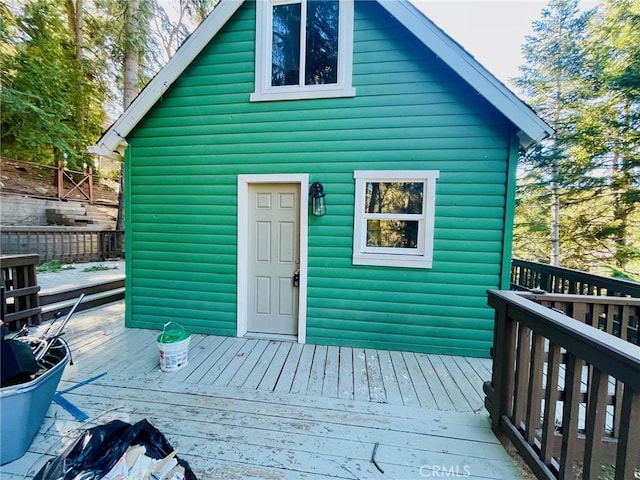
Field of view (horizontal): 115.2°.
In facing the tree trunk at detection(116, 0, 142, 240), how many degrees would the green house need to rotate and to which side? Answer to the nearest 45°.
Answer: approximately 135° to its right

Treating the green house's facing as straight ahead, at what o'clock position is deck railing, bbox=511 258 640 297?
The deck railing is roughly at 9 o'clock from the green house.

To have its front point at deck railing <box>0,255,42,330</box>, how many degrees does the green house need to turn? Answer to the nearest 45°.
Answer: approximately 90° to its right

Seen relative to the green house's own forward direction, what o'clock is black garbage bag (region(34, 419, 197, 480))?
The black garbage bag is roughly at 1 o'clock from the green house.

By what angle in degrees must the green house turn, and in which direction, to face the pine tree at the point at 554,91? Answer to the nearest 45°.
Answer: approximately 135° to its left

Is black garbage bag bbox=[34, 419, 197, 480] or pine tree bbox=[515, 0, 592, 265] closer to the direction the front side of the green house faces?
the black garbage bag

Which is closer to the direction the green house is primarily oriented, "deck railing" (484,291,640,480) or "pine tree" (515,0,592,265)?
the deck railing

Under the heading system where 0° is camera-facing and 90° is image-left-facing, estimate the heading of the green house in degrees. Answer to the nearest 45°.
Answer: approximately 0°

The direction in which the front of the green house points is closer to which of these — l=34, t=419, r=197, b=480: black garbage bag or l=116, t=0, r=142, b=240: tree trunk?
the black garbage bag
